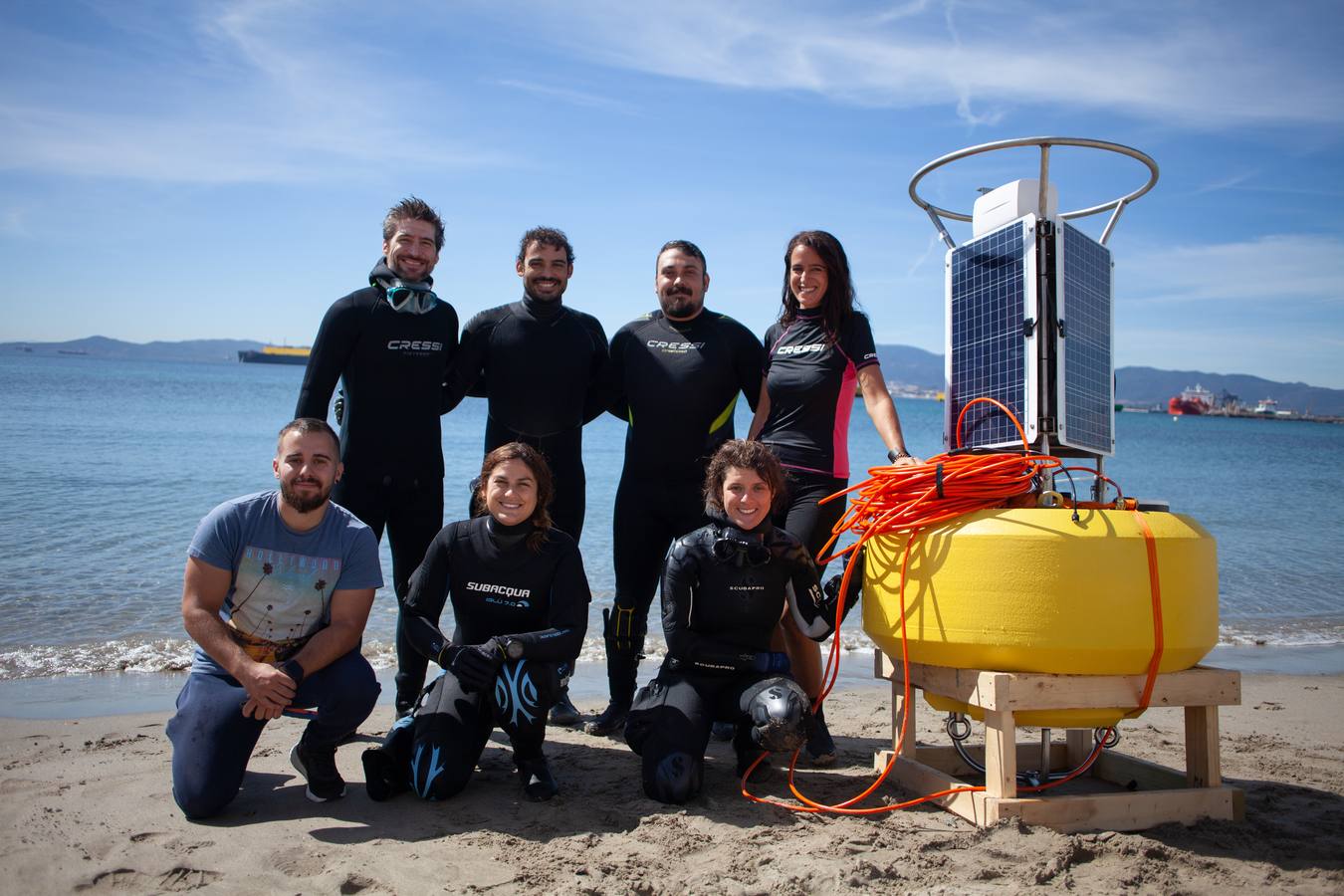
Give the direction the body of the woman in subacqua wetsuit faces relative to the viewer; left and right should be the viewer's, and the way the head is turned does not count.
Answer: facing the viewer

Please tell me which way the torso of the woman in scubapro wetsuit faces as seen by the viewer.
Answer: toward the camera

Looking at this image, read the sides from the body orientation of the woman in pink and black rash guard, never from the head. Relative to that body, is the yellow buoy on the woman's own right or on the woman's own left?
on the woman's own left

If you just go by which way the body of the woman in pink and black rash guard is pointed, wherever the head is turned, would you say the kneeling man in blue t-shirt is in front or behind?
in front

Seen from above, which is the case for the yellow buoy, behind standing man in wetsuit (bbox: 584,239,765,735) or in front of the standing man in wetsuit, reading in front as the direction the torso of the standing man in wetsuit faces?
in front

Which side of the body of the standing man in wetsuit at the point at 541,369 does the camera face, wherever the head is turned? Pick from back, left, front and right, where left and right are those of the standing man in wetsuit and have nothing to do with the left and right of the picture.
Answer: front
